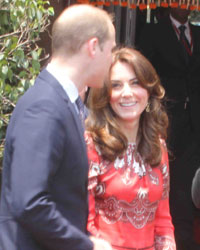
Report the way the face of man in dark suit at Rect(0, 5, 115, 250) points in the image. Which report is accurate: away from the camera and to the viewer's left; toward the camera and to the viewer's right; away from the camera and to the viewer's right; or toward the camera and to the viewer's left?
away from the camera and to the viewer's right

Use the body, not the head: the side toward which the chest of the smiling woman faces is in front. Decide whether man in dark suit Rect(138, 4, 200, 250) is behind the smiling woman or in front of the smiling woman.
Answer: behind

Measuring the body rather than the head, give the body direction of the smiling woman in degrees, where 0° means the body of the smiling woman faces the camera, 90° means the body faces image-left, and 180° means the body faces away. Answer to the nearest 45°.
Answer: approximately 0°

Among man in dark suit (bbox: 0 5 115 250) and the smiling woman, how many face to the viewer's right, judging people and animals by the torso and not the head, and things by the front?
1

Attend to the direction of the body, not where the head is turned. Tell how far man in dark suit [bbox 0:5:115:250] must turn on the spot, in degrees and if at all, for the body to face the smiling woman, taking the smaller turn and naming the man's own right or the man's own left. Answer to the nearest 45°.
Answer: approximately 45° to the man's own left

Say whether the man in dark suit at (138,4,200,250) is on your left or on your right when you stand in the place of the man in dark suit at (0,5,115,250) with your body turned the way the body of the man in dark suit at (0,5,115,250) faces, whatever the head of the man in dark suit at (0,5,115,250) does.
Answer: on your left

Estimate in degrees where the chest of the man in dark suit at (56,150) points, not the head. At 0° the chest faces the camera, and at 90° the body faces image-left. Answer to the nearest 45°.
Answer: approximately 270°
